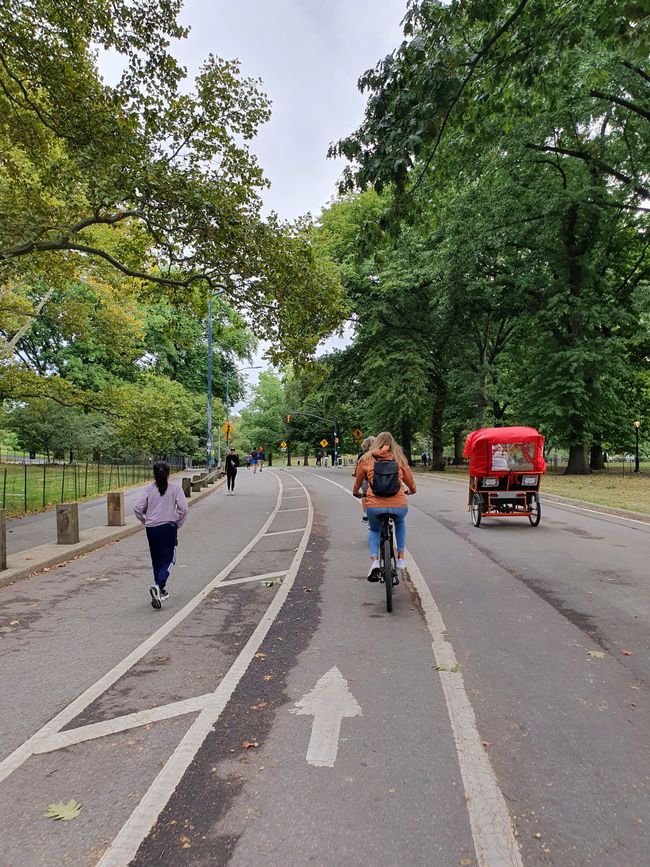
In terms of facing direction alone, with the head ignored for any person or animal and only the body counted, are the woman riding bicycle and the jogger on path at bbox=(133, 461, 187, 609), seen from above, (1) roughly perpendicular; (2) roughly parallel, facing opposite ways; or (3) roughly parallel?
roughly parallel

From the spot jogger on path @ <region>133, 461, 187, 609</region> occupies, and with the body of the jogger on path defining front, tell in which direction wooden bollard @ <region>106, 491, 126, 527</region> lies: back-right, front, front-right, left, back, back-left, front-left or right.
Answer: front

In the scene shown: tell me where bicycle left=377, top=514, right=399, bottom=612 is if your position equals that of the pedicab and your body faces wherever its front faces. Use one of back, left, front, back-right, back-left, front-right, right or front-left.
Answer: back

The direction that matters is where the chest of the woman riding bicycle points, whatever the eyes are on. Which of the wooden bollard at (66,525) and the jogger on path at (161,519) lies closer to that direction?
the wooden bollard

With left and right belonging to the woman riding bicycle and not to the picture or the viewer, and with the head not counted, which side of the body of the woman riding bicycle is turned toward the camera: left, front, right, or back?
back

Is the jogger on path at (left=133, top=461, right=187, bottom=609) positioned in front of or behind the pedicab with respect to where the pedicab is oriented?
behind

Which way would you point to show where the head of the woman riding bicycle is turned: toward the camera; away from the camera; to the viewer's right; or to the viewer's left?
away from the camera

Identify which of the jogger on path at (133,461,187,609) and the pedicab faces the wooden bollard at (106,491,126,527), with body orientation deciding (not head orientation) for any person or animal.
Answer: the jogger on path

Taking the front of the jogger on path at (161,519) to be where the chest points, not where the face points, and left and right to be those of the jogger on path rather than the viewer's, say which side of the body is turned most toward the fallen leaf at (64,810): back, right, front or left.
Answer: back

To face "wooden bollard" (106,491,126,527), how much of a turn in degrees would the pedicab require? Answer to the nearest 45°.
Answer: approximately 90° to its left

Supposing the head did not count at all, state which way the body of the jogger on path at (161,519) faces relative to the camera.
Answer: away from the camera

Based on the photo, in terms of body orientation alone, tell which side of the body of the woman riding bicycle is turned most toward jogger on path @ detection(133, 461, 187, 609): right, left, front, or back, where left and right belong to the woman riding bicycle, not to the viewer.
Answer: left

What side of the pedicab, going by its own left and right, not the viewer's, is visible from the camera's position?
back
